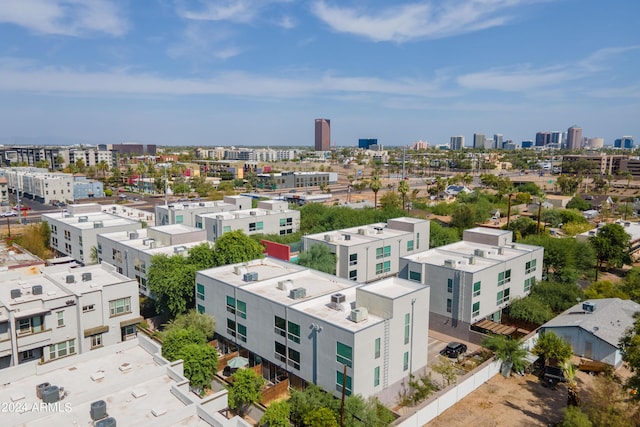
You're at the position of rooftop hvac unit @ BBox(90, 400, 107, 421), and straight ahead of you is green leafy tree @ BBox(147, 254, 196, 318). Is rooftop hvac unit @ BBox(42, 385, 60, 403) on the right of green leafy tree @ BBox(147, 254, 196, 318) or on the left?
left

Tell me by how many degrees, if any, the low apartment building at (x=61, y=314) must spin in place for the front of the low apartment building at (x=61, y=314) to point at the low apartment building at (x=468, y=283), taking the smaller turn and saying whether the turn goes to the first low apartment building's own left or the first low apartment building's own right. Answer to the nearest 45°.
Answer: approximately 45° to the first low apartment building's own left

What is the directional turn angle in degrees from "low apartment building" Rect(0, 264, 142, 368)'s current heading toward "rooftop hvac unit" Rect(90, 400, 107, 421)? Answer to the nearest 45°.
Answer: approximately 45° to its right

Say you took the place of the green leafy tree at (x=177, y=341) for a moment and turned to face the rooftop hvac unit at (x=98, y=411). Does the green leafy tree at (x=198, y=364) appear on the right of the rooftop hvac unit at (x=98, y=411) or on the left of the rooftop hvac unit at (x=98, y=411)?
left

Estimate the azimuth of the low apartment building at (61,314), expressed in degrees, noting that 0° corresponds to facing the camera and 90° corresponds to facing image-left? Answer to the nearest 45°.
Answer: approximately 315°

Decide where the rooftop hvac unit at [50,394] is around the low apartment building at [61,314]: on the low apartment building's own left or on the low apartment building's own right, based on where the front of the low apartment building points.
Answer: on the low apartment building's own right

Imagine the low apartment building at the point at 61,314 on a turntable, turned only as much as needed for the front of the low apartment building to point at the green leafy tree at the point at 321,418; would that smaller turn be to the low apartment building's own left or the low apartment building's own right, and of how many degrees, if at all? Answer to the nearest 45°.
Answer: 0° — it already faces it

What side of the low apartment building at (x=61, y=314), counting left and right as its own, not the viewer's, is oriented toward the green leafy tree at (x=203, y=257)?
left
